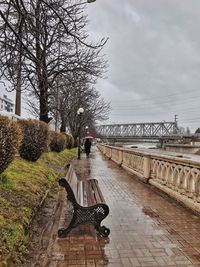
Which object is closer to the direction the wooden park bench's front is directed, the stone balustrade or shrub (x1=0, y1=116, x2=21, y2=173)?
the stone balustrade

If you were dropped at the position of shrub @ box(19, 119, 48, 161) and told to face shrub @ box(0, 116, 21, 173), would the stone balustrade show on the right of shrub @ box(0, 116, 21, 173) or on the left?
left

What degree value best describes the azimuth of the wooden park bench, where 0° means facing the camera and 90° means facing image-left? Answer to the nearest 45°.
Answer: approximately 270°

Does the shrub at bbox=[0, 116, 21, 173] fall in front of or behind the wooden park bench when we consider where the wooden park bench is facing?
behind

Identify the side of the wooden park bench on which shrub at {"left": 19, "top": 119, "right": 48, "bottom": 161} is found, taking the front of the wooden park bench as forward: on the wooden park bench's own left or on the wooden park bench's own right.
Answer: on the wooden park bench's own left
